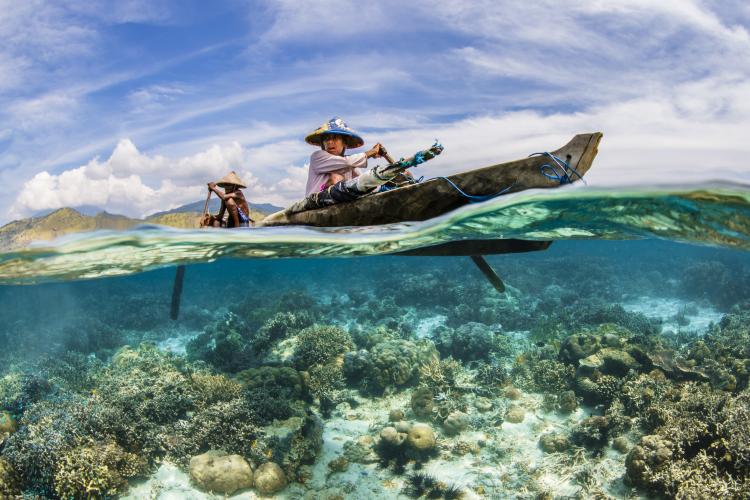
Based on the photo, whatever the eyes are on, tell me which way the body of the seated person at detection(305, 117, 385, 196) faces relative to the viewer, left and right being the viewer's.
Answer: facing the viewer and to the right of the viewer
